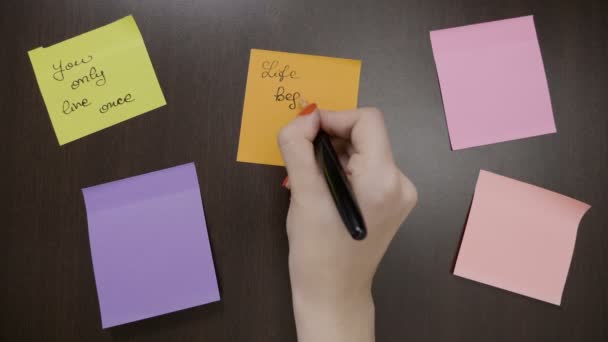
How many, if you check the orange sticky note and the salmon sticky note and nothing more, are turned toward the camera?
2

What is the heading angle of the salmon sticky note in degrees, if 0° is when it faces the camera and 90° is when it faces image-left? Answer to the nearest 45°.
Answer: approximately 0°

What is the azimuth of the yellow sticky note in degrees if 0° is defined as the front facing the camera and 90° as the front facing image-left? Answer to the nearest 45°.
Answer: approximately 0°
